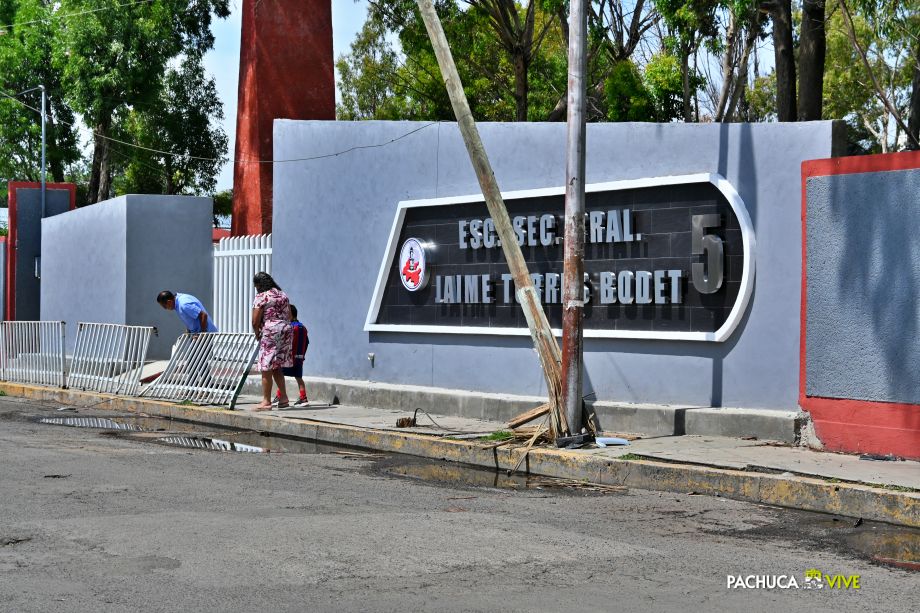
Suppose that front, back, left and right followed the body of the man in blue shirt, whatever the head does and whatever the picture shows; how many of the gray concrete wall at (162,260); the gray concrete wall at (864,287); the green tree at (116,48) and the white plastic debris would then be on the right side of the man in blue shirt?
2

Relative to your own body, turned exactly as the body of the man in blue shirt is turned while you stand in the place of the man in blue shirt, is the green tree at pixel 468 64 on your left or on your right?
on your right

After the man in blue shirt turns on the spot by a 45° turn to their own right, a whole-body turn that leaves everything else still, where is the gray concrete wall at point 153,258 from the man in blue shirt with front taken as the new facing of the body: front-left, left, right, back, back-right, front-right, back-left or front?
front-right

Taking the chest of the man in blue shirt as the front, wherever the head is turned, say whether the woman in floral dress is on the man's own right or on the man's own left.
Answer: on the man's own left

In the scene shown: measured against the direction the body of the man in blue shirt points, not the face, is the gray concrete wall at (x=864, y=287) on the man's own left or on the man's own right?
on the man's own left

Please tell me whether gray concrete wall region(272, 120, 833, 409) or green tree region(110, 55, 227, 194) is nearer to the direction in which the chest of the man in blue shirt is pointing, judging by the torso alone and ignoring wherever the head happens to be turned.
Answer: the green tree

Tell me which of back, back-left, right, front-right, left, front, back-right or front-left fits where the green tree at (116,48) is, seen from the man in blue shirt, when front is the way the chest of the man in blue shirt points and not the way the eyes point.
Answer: right

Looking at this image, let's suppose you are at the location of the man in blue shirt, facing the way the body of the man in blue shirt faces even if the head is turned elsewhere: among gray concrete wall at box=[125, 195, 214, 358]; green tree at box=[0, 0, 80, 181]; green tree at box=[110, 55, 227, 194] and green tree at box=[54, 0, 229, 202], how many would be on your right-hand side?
4

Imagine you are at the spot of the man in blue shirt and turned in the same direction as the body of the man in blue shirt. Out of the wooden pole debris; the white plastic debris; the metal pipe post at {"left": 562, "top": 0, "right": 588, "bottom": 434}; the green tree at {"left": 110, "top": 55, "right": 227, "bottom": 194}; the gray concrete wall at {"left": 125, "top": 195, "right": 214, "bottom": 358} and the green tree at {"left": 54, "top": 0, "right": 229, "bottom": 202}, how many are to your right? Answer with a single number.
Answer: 3

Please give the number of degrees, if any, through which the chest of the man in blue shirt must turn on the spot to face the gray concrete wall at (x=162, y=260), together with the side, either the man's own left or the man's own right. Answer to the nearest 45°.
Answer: approximately 90° to the man's own right

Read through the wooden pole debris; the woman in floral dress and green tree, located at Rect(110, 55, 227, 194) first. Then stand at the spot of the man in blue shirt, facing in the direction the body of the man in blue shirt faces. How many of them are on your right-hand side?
1

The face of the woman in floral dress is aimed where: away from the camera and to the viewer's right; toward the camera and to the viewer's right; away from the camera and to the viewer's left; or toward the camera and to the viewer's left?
away from the camera and to the viewer's left

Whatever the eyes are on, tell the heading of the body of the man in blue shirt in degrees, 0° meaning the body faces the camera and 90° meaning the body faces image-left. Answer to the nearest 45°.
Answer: approximately 90°
